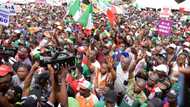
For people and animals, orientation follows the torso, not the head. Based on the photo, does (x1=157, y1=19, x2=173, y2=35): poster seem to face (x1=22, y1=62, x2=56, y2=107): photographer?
yes

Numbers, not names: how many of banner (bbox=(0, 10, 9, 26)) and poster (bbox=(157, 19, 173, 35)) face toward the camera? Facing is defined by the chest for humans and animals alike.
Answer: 2

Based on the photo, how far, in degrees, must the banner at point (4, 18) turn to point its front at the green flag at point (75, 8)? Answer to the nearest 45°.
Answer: approximately 135° to its left

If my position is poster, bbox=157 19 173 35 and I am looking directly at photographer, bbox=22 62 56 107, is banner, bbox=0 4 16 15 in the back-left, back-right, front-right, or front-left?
front-right

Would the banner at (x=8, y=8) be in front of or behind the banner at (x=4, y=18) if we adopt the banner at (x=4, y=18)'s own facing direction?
behind

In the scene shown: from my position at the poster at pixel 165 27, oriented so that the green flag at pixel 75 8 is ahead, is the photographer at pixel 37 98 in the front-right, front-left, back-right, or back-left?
front-left

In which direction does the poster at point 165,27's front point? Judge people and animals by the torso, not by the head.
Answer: toward the camera

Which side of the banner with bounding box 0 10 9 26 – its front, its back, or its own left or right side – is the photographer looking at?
front

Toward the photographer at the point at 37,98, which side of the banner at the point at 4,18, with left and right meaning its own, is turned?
front

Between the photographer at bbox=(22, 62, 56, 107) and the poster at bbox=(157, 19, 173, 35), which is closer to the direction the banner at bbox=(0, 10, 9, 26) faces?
the photographer
